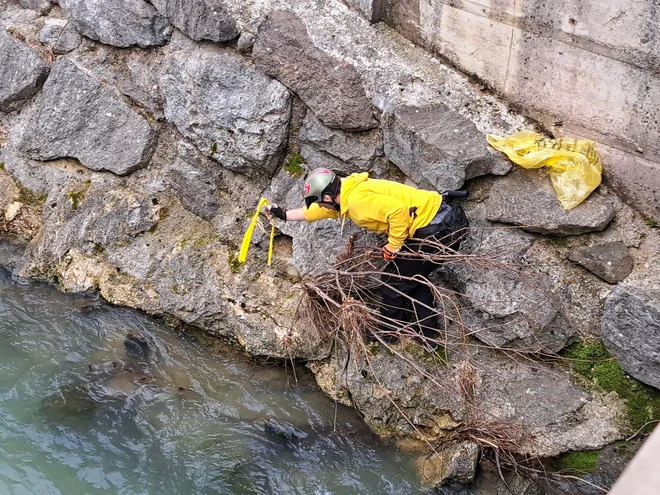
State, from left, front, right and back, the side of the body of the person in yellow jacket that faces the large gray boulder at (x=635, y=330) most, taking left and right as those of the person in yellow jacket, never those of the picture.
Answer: back

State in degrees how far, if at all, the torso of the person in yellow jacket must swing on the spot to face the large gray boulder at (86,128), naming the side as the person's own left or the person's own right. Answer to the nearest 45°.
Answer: approximately 45° to the person's own right

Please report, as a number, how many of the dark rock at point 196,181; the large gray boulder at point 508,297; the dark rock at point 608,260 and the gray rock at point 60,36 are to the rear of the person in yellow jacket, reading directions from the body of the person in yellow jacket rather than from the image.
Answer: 2

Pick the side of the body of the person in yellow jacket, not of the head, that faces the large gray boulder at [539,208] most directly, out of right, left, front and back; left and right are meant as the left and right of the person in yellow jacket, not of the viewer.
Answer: back

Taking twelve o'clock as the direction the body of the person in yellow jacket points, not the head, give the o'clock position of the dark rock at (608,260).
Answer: The dark rock is roughly at 6 o'clock from the person in yellow jacket.

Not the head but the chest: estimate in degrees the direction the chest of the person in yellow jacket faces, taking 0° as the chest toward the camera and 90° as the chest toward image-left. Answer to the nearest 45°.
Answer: approximately 90°

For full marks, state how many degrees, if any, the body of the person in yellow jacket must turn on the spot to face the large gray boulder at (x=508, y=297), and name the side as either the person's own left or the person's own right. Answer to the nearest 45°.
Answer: approximately 180°
